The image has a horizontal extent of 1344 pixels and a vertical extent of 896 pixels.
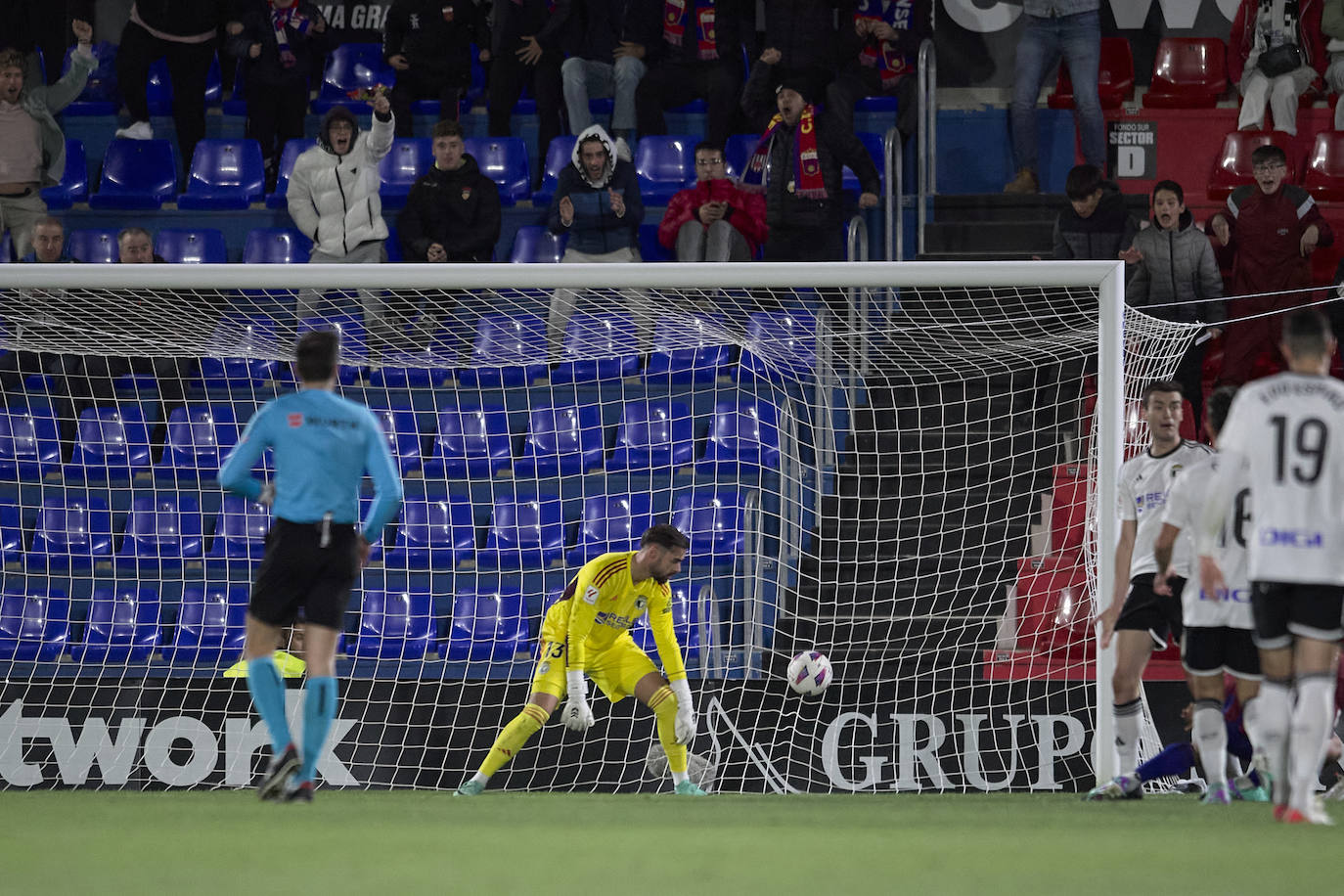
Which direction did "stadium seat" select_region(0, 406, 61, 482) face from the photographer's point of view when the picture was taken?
facing the viewer

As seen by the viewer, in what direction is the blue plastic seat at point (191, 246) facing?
toward the camera

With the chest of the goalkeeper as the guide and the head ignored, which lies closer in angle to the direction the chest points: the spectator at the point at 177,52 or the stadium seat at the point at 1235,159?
the stadium seat

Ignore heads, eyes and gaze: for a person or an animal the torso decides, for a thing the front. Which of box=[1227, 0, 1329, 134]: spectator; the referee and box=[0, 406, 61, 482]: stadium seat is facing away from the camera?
the referee

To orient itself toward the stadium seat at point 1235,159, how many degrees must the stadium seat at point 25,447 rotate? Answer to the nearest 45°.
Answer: approximately 90° to its left

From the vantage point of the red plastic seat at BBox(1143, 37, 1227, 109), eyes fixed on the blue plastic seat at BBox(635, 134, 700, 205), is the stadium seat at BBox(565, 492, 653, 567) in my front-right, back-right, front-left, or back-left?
front-left

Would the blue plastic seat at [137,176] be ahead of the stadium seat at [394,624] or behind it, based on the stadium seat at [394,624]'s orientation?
behind

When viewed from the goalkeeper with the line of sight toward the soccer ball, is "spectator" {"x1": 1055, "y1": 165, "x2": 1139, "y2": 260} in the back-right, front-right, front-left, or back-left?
front-left

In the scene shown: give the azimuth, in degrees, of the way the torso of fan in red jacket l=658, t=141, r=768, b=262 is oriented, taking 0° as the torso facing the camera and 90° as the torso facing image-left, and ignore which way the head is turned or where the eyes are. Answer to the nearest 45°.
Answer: approximately 0°
